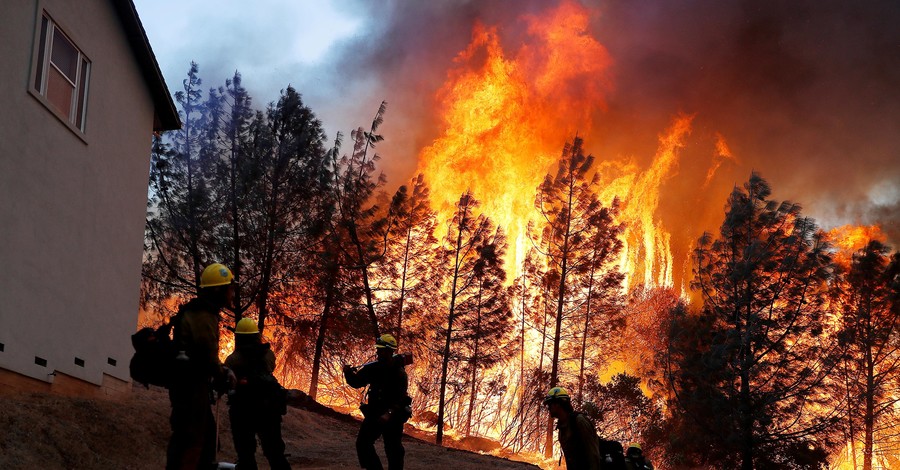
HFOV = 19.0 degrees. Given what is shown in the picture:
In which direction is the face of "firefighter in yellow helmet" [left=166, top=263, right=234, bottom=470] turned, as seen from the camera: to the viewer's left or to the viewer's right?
to the viewer's right

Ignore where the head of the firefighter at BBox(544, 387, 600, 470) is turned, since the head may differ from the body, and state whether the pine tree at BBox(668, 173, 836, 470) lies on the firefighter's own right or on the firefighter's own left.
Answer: on the firefighter's own right

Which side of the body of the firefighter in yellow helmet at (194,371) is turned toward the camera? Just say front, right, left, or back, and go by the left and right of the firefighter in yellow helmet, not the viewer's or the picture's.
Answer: right
